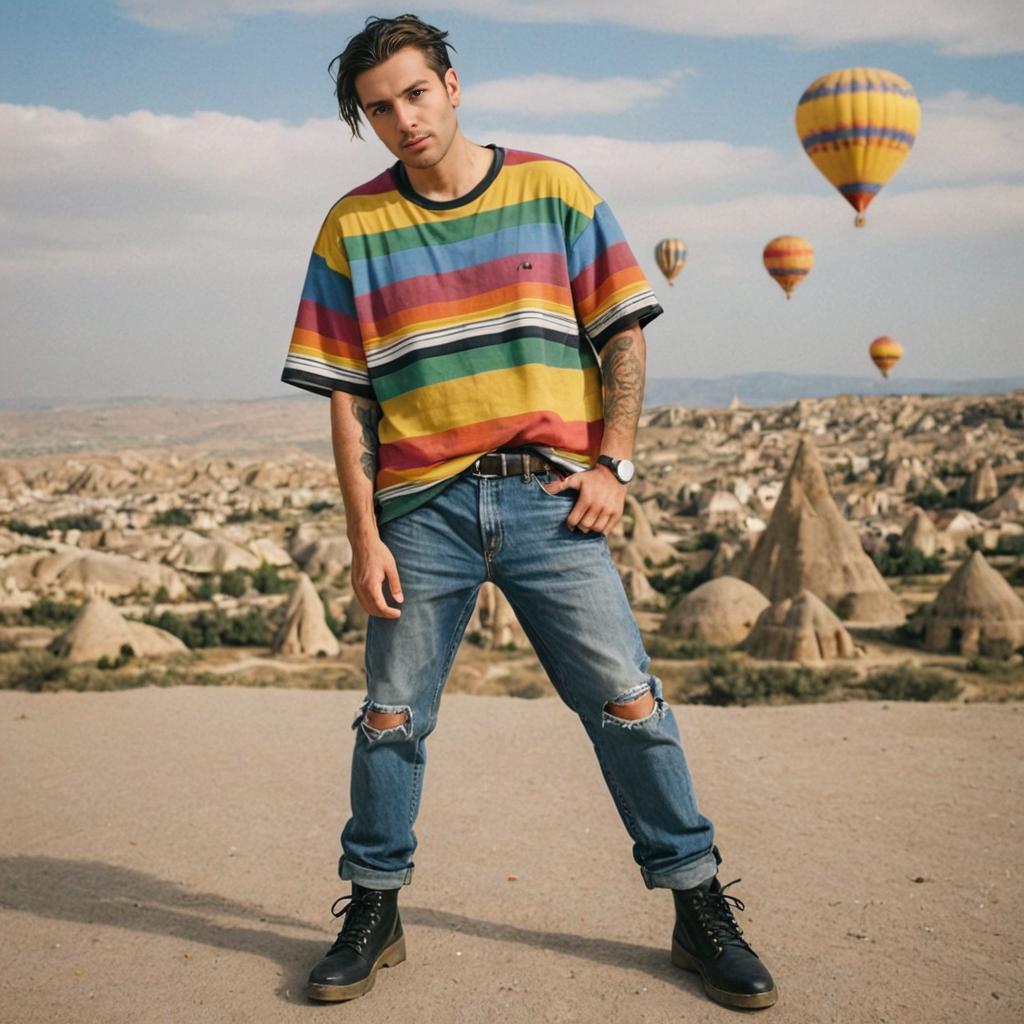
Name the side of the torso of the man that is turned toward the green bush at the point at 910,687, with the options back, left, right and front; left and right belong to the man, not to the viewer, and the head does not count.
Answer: back

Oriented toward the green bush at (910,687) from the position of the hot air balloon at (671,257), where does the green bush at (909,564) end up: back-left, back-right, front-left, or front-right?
front-left

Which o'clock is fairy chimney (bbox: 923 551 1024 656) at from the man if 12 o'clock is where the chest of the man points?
The fairy chimney is roughly at 7 o'clock from the man.

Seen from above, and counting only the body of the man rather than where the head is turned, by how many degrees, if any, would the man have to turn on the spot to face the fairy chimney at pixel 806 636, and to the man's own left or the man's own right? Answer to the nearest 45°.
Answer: approximately 180°

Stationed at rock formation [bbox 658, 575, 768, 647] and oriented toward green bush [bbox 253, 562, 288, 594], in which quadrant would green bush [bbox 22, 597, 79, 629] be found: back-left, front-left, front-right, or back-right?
front-left

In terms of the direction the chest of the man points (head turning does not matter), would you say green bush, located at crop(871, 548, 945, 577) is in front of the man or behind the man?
behind

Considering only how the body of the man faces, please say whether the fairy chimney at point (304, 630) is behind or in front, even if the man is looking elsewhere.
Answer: behind

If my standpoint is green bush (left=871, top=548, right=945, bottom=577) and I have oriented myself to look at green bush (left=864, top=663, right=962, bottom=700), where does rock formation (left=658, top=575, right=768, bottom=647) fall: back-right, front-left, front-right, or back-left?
front-right

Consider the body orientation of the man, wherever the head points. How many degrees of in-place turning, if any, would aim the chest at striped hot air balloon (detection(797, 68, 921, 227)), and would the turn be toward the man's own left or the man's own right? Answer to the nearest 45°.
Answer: approximately 180°

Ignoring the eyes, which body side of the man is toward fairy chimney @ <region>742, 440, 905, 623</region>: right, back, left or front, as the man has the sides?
back

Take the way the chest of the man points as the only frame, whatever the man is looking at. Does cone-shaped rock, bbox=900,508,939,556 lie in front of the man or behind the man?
behind

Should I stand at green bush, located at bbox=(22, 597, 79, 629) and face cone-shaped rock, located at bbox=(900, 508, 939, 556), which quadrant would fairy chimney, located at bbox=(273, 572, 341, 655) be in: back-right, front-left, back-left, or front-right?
front-right

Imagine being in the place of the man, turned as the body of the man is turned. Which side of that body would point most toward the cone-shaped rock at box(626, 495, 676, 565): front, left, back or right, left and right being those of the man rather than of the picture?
back

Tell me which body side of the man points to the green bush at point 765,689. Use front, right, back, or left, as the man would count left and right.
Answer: back

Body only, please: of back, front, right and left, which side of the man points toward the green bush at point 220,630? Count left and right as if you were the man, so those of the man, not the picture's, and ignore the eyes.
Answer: back

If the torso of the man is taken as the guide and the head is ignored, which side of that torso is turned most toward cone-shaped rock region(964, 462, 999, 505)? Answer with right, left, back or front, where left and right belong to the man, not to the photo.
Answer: back

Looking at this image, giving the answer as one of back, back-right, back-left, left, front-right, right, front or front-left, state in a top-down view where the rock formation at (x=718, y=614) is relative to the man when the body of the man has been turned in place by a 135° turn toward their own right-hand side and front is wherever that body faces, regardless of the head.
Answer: front-right

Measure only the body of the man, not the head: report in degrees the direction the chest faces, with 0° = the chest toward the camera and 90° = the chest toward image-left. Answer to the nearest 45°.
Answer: approximately 0°
